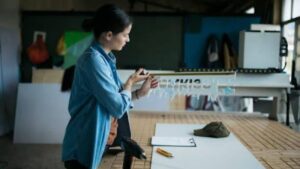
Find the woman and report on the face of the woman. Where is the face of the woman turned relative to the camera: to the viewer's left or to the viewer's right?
to the viewer's right

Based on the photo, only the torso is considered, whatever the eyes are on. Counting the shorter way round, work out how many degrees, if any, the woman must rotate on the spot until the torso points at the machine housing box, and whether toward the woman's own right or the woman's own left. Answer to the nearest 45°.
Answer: approximately 45° to the woman's own left

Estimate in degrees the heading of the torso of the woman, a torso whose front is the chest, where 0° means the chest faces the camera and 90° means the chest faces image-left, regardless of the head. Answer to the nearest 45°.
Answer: approximately 270°
